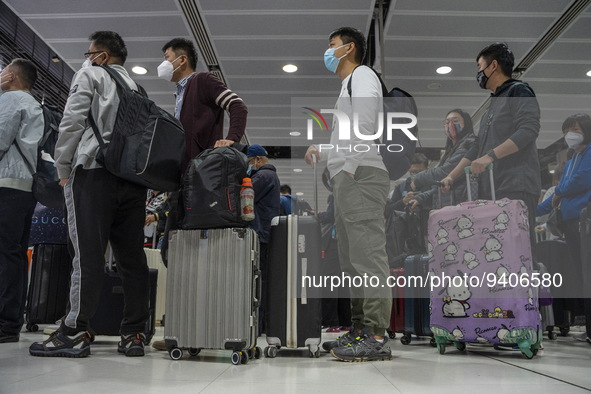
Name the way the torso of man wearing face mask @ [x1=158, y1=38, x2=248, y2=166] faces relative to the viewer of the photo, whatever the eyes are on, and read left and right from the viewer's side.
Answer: facing to the left of the viewer

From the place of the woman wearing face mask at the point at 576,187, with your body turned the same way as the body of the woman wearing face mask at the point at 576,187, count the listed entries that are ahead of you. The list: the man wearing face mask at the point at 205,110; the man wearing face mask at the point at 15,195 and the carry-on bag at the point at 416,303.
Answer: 3

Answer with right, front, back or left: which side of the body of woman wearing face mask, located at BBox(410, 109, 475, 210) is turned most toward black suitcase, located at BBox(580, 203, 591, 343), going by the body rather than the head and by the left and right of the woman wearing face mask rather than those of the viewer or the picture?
left

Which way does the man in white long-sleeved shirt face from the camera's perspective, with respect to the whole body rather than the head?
to the viewer's left

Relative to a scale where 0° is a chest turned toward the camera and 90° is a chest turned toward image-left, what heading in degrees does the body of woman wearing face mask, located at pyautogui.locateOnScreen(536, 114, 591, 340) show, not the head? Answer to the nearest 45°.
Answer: approximately 45°

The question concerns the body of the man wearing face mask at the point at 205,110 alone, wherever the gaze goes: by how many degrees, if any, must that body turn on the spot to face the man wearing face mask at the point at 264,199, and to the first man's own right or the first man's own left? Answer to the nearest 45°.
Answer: approximately 135° to the first man's own right

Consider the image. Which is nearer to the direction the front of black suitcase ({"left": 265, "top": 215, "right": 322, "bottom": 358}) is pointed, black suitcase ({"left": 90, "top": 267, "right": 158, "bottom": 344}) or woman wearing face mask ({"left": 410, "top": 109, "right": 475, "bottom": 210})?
the black suitcase

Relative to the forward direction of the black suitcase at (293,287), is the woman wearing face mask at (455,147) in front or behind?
behind

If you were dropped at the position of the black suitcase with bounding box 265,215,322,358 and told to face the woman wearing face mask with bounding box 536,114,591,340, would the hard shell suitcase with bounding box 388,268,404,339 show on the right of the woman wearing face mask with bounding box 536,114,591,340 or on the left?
left
